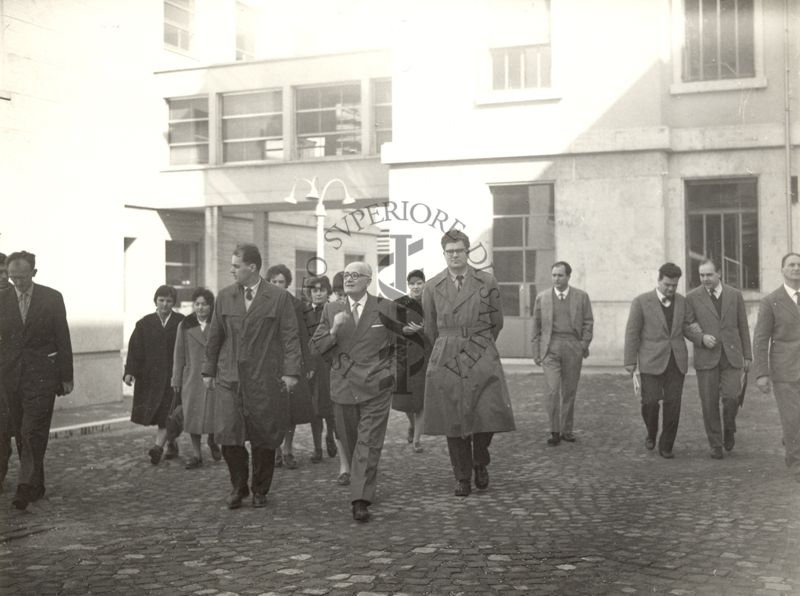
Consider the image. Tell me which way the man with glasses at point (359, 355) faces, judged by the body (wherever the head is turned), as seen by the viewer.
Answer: toward the camera

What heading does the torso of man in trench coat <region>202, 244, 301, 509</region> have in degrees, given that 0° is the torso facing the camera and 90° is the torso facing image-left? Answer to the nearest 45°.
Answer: approximately 0°

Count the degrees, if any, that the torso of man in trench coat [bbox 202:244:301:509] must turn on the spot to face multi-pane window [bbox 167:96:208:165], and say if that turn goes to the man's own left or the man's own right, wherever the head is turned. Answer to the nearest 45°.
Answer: approximately 180°

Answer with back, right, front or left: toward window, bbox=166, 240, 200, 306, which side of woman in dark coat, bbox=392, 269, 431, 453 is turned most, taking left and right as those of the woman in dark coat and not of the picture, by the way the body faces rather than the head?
back

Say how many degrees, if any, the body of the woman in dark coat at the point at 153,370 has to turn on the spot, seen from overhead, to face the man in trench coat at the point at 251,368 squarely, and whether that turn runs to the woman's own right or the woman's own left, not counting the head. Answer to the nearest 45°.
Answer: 0° — they already face them

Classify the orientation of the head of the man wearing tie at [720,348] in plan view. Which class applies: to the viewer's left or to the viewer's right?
to the viewer's left

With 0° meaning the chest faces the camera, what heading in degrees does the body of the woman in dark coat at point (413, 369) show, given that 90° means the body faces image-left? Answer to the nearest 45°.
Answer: approximately 0°

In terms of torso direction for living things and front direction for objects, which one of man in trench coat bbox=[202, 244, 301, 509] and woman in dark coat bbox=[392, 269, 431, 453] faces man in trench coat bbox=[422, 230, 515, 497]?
the woman in dark coat

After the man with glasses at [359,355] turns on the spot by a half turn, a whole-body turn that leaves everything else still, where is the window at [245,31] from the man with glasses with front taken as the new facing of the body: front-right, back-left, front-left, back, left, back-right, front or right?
front

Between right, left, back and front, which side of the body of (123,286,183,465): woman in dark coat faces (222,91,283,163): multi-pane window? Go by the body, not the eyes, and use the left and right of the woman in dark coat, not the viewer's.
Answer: back

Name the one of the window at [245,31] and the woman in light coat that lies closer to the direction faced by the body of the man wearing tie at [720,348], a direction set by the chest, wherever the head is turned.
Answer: the woman in light coat

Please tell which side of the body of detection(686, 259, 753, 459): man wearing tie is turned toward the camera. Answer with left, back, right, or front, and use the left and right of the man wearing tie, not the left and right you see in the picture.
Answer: front

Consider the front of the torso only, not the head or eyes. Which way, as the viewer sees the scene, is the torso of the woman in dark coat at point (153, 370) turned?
toward the camera
